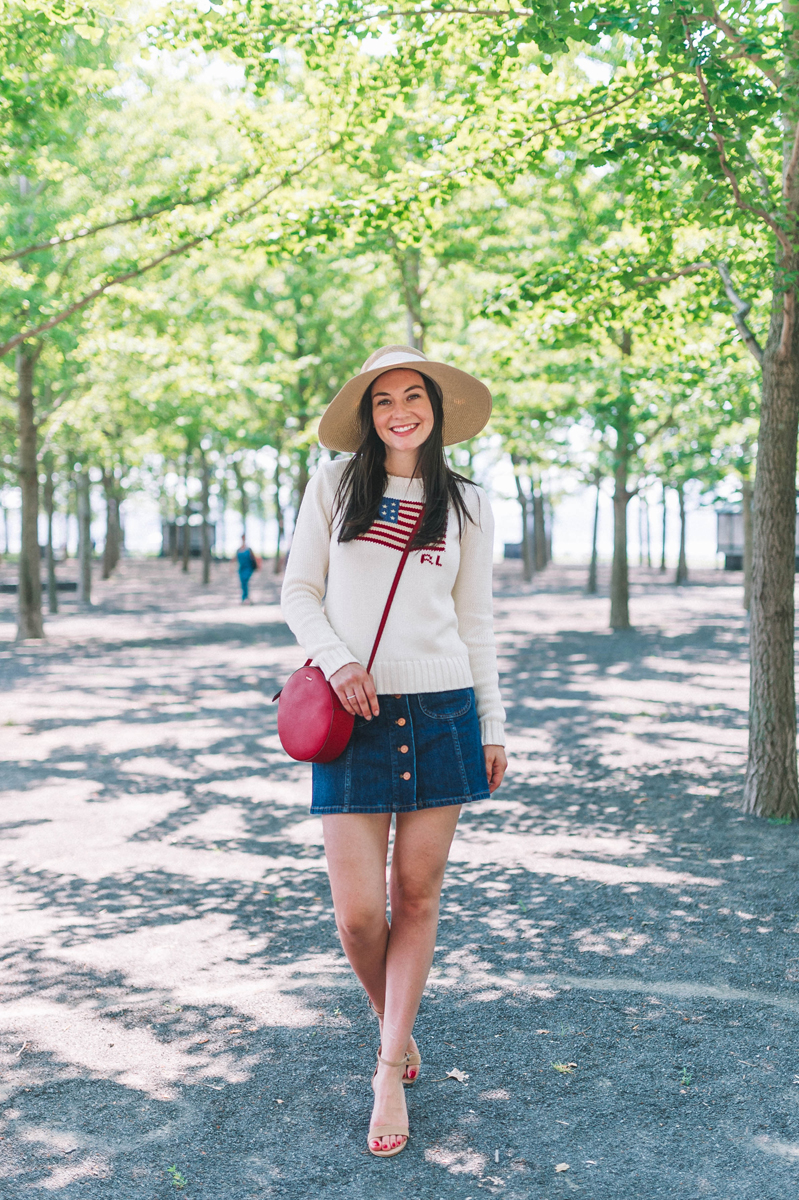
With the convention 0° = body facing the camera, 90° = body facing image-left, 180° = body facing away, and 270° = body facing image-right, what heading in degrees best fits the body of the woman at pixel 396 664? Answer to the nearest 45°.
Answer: approximately 0°

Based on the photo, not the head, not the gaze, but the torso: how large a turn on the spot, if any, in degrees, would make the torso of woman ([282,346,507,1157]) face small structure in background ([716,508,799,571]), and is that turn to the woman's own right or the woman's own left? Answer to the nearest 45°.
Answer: approximately 180°

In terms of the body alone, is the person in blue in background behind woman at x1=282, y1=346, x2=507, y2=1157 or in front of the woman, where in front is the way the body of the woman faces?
behind
